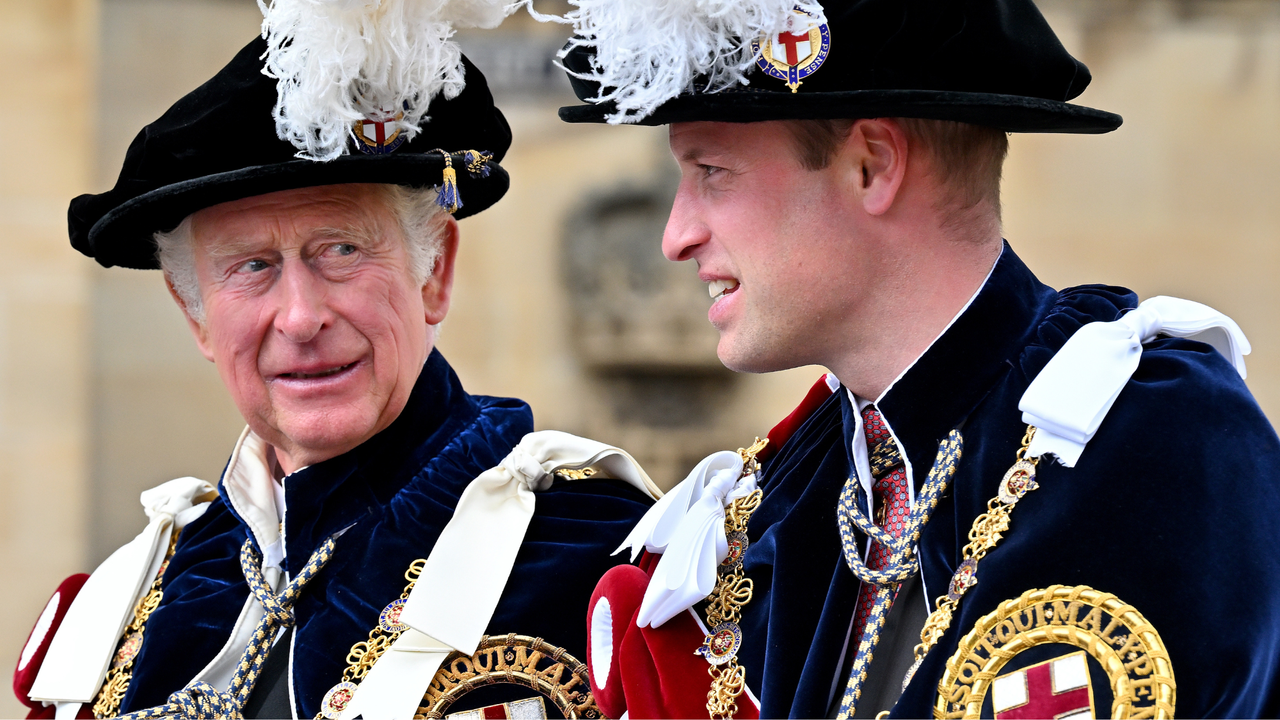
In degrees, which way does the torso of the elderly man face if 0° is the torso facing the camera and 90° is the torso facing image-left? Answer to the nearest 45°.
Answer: approximately 45°
